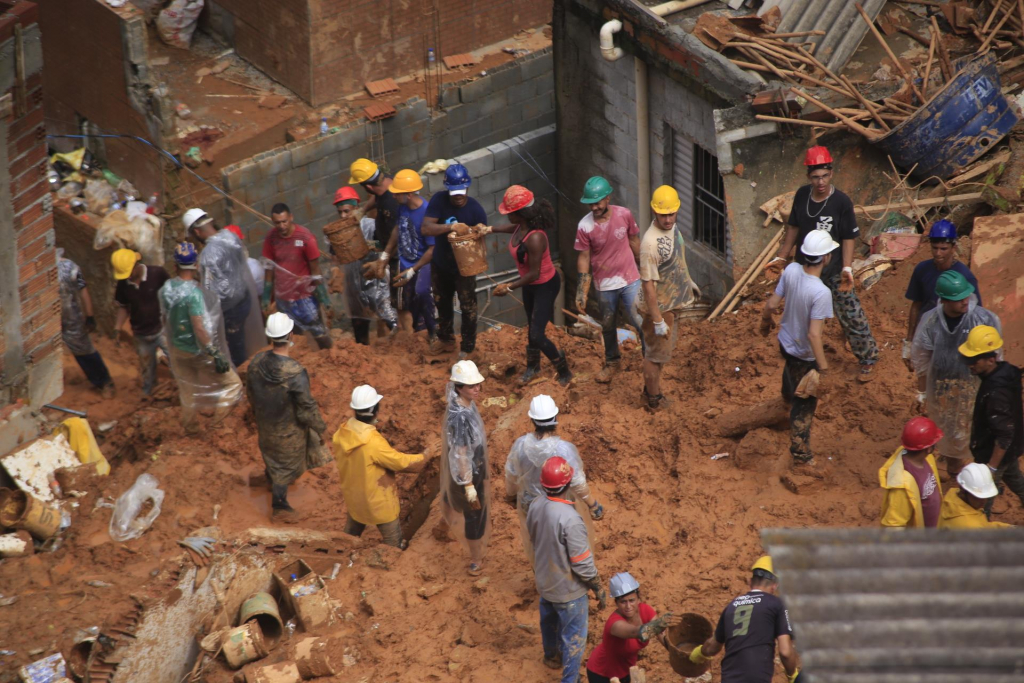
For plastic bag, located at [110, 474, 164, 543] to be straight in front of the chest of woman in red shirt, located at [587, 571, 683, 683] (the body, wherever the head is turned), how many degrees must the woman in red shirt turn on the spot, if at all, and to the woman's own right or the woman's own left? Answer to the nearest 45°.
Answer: approximately 180°

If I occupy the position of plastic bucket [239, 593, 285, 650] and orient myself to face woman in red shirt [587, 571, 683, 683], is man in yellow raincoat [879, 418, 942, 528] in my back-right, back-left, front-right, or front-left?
front-left

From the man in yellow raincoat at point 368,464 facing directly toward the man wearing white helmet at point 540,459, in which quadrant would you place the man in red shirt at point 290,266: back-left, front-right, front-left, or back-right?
back-left

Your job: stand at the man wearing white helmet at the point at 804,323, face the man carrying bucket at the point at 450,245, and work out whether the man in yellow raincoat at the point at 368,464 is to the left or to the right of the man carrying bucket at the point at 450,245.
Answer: left

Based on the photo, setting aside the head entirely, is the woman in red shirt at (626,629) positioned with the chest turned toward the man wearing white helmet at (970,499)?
no

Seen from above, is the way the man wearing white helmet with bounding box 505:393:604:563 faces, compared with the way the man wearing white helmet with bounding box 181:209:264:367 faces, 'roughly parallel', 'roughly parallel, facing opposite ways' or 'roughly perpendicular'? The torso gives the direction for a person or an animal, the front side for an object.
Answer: roughly perpendicular

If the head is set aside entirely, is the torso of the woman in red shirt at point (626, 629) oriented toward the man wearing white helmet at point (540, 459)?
no

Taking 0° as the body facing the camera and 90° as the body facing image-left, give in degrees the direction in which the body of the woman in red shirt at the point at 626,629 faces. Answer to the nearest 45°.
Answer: approximately 315°

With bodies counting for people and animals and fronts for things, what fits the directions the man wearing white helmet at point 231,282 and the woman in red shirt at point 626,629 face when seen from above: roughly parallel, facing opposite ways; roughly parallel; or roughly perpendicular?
roughly perpendicular

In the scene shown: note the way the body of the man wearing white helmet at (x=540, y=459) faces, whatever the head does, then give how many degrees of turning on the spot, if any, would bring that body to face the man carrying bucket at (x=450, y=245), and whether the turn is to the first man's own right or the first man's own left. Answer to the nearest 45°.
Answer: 0° — they already face them

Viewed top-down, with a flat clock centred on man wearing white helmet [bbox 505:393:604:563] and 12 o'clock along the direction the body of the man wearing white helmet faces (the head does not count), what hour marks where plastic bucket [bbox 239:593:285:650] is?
The plastic bucket is roughly at 9 o'clock from the man wearing white helmet.

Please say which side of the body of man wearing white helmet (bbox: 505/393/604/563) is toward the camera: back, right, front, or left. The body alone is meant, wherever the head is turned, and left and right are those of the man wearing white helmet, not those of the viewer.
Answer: back

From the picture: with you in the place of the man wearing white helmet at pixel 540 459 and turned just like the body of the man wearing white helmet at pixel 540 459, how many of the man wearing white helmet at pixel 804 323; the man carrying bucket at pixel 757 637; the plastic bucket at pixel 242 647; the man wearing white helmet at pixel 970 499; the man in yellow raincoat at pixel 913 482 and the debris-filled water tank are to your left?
1

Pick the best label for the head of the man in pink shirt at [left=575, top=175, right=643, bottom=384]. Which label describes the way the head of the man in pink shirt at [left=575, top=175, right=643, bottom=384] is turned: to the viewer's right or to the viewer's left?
to the viewer's left

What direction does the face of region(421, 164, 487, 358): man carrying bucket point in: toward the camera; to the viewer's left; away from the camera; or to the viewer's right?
toward the camera
